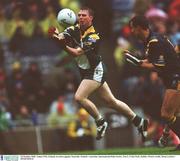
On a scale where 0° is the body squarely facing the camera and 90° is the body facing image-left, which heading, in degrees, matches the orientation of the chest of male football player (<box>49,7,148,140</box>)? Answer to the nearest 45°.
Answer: approximately 45°

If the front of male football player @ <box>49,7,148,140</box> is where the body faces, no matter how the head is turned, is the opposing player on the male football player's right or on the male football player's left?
on the male football player's left

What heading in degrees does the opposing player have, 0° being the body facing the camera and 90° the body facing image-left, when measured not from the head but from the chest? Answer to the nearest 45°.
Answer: approximately 90°

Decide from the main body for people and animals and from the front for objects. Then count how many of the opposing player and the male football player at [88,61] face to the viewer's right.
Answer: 0
